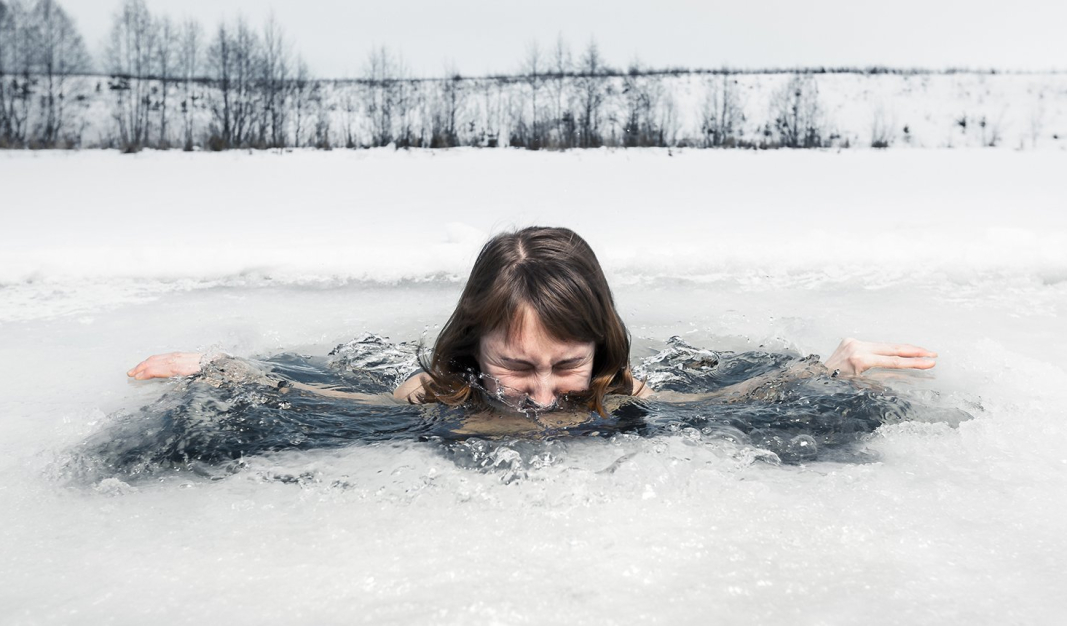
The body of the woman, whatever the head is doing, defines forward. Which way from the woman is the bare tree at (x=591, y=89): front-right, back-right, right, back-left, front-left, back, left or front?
back

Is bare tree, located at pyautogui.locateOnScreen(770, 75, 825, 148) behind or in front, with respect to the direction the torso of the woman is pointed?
behind

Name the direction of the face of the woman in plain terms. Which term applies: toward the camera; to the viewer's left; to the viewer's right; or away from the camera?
toward the camera

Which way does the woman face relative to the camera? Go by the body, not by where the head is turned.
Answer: toward the camera

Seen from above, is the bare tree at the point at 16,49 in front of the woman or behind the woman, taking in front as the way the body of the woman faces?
behind

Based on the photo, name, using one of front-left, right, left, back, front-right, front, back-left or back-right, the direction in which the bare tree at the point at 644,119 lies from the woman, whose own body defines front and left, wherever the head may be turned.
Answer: back

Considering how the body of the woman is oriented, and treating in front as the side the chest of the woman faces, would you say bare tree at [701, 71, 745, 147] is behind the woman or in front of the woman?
behind
